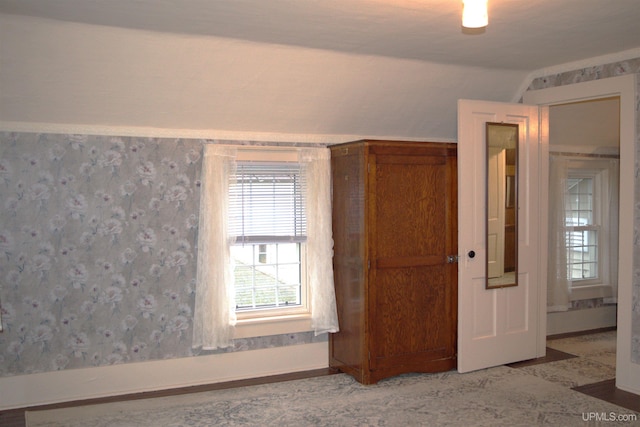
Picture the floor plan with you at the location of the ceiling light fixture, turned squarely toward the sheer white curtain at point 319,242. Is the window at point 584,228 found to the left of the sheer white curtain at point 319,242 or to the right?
right

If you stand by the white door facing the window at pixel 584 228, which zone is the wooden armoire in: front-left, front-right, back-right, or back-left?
back-left

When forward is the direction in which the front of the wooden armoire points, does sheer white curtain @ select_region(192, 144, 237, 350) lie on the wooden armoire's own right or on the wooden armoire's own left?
on the wooden armoire's own right

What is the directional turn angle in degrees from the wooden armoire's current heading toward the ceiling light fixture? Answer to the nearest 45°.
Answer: approximately 45° to its right

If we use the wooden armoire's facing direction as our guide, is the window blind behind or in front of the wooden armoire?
behind

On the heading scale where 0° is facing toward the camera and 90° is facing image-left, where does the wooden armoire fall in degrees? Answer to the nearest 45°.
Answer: approximately 315°
